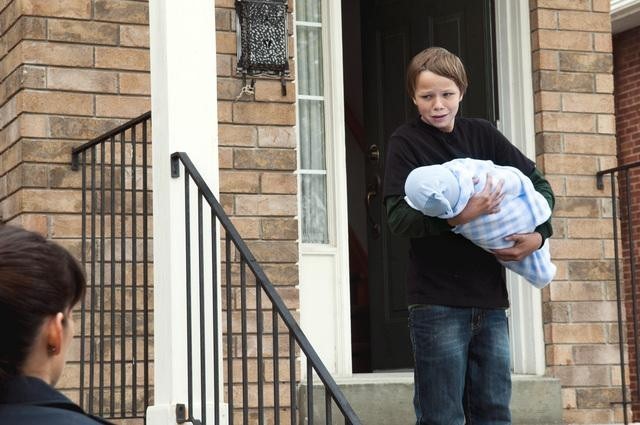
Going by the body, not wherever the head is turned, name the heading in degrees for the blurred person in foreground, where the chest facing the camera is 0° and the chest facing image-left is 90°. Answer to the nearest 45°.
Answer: approximately 225°

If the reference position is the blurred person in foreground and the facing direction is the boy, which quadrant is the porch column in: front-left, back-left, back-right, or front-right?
front-left

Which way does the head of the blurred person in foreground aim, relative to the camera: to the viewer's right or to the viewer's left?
to the viewer's right

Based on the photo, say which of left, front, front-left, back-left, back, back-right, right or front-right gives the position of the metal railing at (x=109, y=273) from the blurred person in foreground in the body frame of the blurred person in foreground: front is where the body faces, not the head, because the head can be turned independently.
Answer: front-left

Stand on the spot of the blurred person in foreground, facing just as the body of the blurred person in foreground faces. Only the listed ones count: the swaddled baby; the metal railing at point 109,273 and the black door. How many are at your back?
0

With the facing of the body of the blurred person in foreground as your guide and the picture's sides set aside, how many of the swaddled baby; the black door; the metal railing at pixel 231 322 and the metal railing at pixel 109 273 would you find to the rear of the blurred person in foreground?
0

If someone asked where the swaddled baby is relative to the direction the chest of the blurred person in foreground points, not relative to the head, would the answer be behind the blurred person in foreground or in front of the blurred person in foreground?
in front

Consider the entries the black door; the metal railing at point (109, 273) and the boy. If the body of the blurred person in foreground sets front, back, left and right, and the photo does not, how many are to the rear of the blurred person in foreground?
0

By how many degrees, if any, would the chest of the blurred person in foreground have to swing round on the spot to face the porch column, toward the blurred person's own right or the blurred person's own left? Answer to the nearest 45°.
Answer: approximately 45° to the blurred person's own left

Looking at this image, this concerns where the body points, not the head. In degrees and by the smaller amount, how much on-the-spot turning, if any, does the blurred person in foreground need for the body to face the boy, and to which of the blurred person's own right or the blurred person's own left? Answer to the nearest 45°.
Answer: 0° — they already face them
